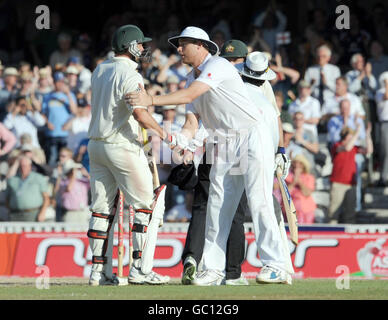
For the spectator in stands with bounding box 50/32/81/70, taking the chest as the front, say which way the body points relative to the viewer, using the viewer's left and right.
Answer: facing the viewer

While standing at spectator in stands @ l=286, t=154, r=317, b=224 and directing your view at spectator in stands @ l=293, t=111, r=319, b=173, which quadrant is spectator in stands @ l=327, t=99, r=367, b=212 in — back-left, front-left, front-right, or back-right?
front-right

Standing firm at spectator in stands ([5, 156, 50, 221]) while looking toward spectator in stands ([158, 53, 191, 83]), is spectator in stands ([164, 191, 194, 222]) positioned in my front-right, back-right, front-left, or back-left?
front-right

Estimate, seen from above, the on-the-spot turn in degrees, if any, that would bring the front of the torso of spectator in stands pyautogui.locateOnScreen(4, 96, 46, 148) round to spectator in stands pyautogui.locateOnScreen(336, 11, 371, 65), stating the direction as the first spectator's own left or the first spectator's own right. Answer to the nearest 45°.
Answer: approximately 90° to the first spectator's own left

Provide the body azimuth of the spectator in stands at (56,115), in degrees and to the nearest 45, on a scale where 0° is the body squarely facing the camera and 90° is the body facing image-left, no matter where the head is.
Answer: approximately 0°

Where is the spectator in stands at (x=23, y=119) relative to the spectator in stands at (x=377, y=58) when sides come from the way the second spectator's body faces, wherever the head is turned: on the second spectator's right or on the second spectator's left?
on the second spectator's right

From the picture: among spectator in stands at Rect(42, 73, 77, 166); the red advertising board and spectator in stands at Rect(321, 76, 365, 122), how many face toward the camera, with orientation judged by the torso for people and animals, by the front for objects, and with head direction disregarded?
3

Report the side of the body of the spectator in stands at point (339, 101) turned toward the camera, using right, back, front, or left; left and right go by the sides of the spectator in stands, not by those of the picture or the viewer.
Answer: front

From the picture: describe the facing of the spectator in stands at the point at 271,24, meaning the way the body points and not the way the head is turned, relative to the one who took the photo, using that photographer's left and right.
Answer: facing the viewer

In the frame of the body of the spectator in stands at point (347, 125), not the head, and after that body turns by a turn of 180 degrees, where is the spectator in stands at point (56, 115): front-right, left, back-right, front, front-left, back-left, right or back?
left

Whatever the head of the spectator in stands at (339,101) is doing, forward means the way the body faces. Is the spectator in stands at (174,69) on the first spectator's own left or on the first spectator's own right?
on the first spectator's own right

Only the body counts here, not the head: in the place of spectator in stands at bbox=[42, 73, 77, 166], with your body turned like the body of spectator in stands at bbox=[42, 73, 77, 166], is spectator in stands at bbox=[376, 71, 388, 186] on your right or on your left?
on your left

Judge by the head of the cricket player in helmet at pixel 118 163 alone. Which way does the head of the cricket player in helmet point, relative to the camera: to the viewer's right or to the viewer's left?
to the viewer's right

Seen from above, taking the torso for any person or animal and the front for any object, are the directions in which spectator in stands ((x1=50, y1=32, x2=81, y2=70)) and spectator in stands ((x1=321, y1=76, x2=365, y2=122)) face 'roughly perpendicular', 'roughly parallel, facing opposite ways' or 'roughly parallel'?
roughly parallel

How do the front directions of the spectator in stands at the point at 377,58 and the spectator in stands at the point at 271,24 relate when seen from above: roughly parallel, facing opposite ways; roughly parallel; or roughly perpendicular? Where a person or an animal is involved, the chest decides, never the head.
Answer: roughly parallel

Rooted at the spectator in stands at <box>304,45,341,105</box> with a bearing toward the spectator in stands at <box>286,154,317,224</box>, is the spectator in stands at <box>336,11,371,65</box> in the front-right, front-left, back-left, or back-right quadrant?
back-left
